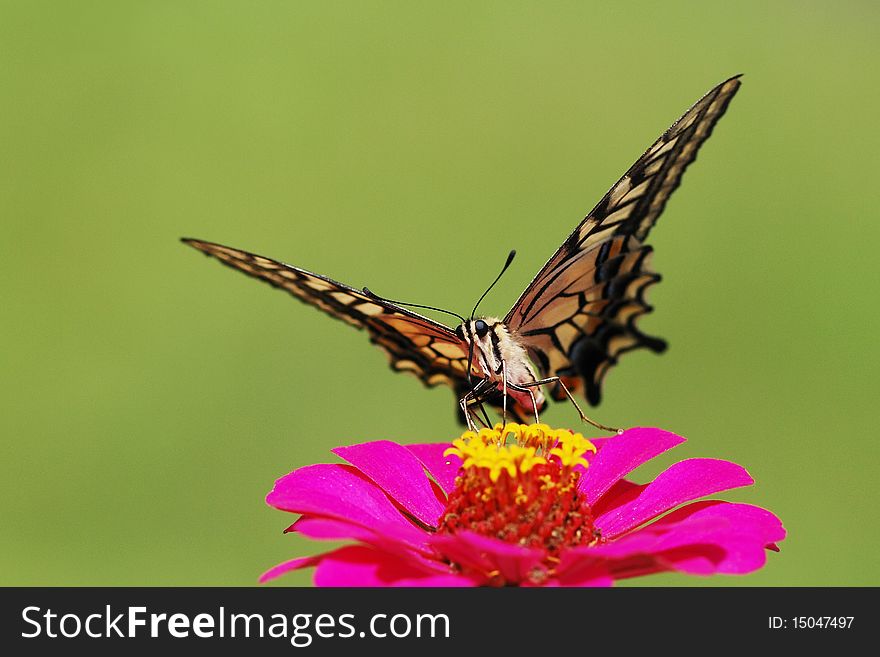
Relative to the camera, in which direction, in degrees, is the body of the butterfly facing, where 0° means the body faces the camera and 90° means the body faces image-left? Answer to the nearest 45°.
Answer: approximately 45°
